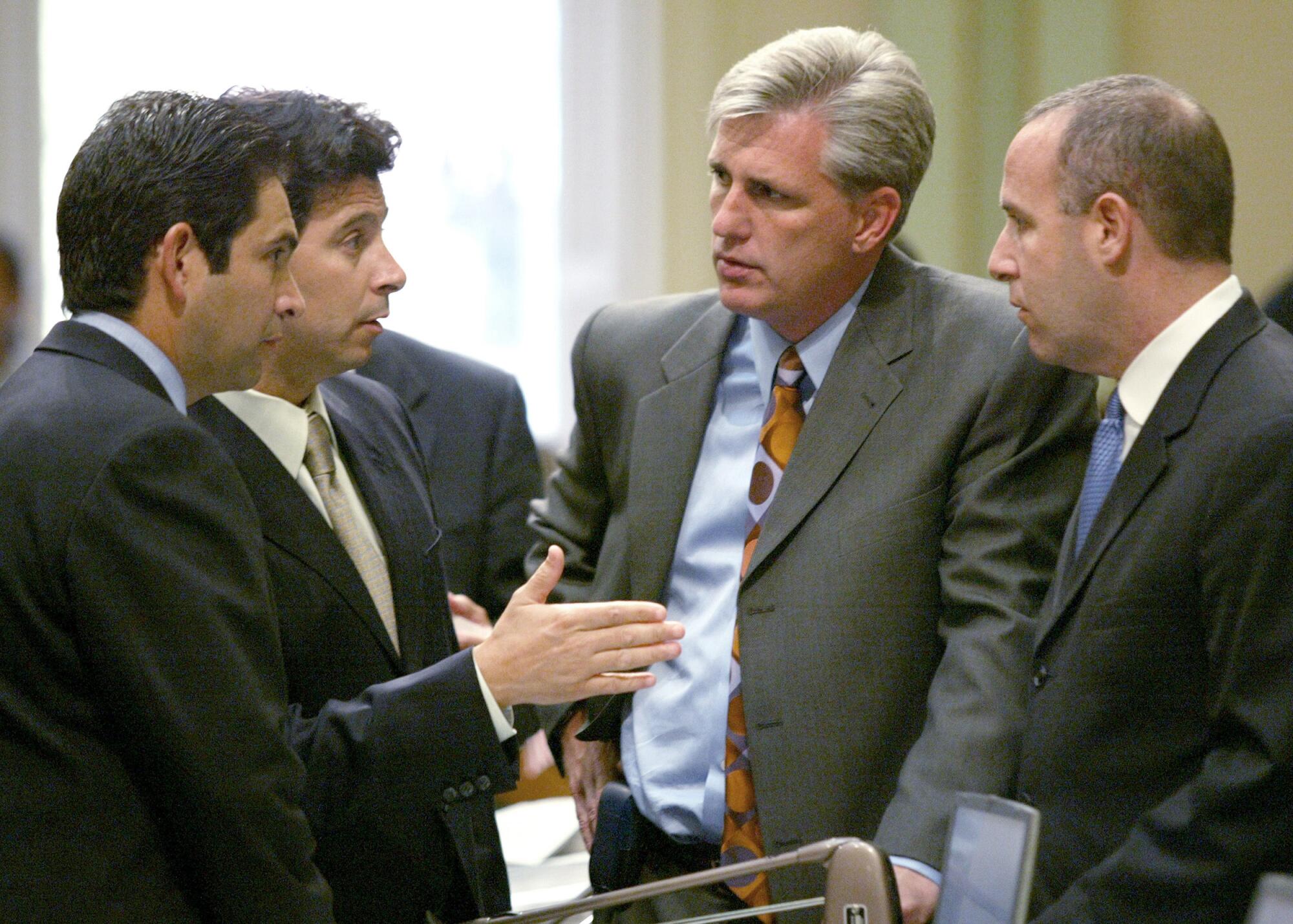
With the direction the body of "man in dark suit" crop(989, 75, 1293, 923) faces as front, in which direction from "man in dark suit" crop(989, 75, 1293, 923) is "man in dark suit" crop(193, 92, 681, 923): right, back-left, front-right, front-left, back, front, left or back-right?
front

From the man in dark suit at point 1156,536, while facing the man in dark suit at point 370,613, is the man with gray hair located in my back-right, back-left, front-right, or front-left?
front-right

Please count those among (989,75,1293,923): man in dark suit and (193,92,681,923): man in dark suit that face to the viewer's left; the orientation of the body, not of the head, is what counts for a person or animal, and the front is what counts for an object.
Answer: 1

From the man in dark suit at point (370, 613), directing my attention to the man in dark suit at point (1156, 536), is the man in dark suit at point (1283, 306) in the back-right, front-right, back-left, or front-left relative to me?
front-left

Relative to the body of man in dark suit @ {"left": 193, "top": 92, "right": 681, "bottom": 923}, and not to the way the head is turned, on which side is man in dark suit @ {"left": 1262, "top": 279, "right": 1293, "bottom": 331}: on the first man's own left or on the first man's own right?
on the first man's own left

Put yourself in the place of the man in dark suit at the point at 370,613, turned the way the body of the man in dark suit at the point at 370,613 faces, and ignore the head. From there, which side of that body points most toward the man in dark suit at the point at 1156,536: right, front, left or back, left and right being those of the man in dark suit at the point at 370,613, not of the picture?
front

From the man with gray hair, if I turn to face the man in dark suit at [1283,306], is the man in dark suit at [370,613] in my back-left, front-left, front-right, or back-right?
back-left

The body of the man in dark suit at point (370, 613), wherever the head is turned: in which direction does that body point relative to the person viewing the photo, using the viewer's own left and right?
facing the viewer and to the right of the viewer

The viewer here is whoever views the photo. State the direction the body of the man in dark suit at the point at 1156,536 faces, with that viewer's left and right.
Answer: facing to the left of the viewer

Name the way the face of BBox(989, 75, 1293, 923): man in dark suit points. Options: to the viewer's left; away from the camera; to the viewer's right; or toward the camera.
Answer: to the viewer's left

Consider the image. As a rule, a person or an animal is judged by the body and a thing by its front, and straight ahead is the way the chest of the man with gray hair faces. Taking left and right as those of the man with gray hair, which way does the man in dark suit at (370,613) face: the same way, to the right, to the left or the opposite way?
to the left

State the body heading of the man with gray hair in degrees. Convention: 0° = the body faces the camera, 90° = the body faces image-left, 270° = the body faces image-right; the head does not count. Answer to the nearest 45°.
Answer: approximately 45°
